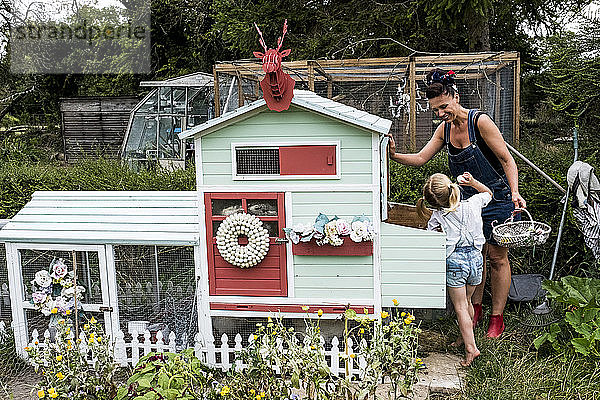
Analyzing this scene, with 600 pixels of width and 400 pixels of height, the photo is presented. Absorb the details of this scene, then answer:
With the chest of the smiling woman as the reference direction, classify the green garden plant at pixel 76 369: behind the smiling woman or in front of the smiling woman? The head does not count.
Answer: in front

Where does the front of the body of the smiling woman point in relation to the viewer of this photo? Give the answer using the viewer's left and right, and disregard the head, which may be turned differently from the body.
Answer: facing the viewer and to the left of the viewer

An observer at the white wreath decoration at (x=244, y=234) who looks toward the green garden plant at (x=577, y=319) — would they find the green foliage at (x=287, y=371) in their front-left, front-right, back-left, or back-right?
front-right

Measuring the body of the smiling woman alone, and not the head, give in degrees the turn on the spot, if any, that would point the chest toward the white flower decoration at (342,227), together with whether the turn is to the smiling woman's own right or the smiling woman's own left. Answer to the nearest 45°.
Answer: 0° — they already face it

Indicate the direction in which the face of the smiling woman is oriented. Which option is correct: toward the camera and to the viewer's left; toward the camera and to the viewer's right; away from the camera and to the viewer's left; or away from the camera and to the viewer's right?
toward the camera and to the viewer's left

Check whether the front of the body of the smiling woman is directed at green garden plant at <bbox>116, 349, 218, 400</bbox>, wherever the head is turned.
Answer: yes

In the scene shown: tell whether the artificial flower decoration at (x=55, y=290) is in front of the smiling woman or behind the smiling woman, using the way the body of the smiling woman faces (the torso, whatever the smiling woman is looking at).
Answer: in front

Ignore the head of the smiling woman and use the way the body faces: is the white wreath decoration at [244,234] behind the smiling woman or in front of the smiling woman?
in front
